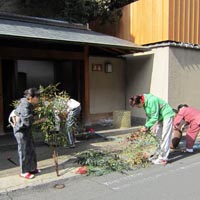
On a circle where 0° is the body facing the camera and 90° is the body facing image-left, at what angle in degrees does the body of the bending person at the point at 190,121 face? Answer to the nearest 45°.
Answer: approximately 90°

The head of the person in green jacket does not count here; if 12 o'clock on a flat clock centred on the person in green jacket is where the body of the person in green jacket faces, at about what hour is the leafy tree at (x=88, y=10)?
The leafy tree is roughly at 2 o'clock from the person in green jacket.

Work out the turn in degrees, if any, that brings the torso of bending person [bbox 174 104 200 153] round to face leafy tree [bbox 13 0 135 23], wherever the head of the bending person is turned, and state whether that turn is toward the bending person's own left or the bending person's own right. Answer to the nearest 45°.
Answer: approximately 45° to the bending person's own right

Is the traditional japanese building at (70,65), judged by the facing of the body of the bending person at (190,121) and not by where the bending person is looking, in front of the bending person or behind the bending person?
in front

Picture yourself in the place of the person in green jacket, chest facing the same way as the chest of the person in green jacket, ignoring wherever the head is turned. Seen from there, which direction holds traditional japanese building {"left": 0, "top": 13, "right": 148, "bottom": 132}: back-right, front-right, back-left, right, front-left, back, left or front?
front-right

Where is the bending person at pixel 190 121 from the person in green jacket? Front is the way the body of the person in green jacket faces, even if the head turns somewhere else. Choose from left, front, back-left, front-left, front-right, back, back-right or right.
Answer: back-right

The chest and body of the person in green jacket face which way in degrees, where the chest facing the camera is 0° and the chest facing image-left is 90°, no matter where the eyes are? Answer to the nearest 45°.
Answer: approximately 90°

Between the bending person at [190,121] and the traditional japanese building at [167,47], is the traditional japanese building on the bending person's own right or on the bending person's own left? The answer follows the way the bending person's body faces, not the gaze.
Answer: on the bending person's own right

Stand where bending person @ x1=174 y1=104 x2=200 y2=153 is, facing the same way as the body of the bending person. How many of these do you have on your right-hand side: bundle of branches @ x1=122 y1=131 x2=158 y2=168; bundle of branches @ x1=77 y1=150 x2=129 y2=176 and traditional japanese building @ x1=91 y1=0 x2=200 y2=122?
1

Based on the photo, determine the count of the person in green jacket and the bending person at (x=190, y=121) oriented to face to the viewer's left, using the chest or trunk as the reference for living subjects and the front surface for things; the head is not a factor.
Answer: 2

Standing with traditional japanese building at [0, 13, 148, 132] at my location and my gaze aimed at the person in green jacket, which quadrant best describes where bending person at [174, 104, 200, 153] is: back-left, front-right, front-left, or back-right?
front-left
